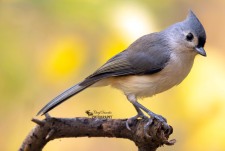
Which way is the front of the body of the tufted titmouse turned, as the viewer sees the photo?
to the viewer's right
